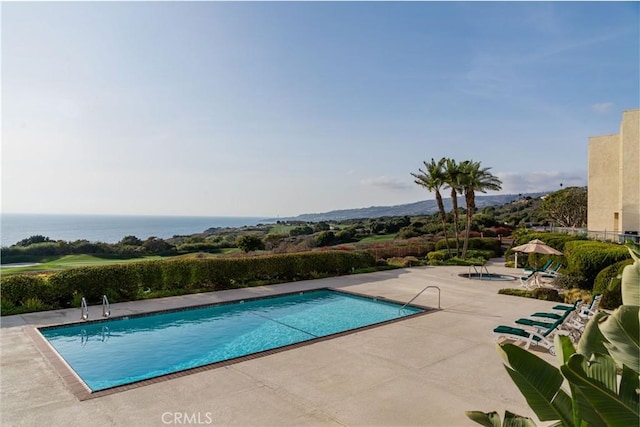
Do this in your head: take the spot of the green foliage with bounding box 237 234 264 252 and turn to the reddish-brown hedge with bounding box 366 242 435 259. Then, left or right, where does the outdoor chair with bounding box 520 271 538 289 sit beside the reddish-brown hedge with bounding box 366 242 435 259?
right

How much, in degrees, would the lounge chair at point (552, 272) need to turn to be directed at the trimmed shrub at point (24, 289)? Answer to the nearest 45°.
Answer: approximately 45° to its left

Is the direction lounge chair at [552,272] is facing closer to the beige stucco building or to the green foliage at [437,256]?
the green foliage

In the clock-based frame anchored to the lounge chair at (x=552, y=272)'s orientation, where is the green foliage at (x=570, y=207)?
The green foliage is roughly at 3 o'clock from the lounge chair.

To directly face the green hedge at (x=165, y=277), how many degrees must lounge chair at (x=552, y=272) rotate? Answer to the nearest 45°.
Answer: approximately 45° to its left

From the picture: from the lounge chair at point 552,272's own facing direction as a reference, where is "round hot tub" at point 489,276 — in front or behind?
in front

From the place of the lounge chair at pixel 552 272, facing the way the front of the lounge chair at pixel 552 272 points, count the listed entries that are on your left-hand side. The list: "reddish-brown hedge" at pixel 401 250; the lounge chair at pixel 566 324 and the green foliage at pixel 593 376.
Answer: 2

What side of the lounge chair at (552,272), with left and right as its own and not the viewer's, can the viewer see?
left

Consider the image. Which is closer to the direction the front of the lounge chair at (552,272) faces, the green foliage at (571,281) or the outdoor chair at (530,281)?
the outdoor chair

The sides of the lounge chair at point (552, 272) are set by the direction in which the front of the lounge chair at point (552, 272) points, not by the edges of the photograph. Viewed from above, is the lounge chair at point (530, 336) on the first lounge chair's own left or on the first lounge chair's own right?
on the first lounge chair's own left

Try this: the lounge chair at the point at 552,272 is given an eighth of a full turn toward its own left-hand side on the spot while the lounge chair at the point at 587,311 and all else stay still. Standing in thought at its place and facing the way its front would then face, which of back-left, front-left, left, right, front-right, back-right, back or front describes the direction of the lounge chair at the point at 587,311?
front-left

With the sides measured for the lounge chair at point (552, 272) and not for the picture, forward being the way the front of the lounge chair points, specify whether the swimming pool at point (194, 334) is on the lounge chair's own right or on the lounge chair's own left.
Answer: on the lounge chair's own left
